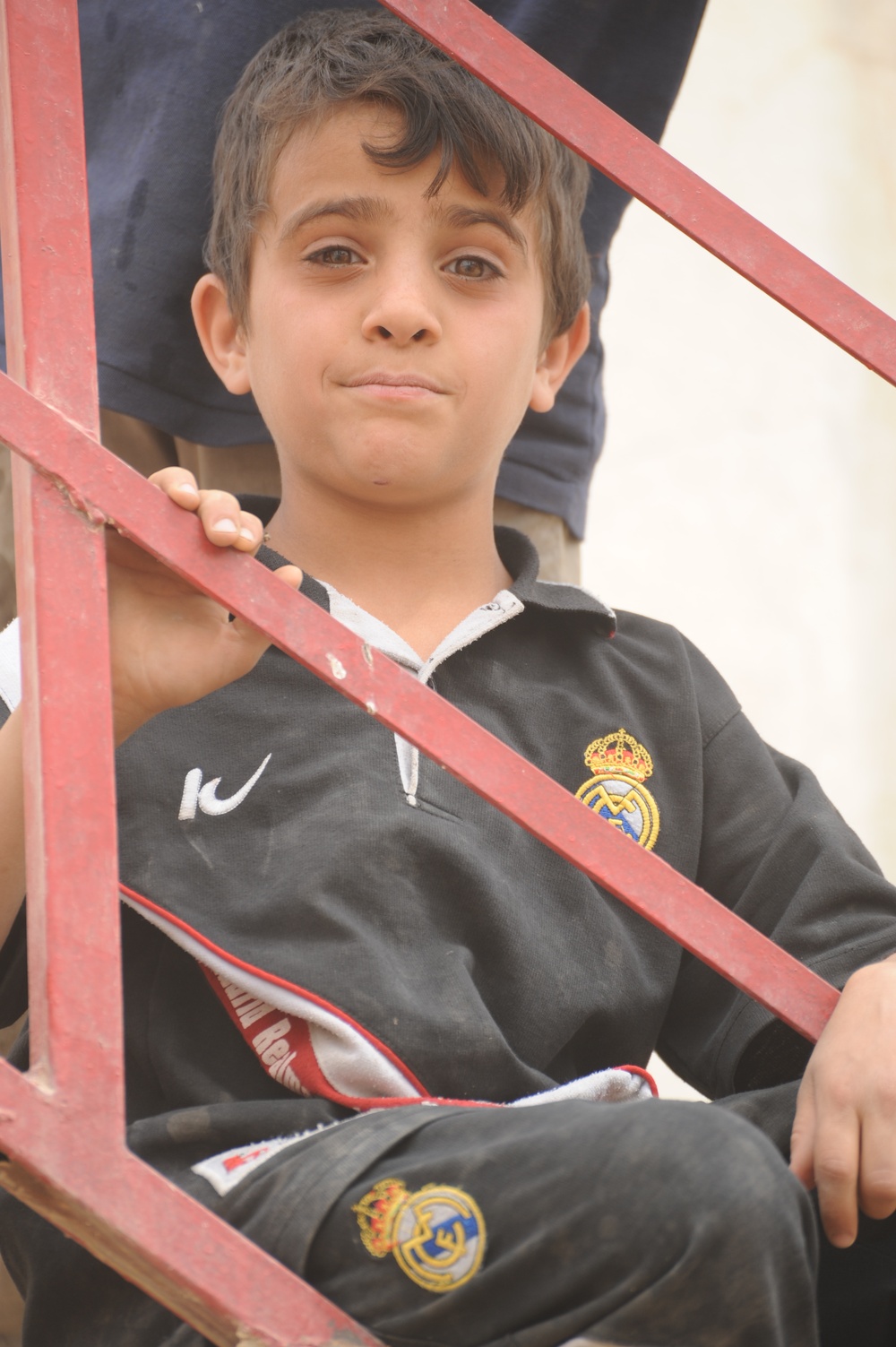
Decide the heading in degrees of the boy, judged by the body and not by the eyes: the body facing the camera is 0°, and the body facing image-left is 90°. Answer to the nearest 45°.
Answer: approximately 0°
